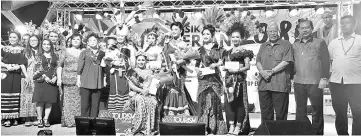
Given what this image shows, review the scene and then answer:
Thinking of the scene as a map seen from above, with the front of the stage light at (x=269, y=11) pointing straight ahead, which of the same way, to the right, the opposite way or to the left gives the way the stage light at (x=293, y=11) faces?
the same way

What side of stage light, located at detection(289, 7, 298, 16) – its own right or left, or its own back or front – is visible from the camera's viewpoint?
front

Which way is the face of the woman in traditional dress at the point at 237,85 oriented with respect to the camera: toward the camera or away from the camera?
toward the camera

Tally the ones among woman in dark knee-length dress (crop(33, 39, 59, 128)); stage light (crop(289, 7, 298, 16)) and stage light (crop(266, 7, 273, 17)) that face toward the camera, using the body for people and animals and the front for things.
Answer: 3

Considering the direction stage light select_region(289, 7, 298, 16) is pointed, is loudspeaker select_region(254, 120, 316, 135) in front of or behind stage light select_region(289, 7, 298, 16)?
in front

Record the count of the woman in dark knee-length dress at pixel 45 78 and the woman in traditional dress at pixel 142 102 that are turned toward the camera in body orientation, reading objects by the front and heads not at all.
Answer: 2

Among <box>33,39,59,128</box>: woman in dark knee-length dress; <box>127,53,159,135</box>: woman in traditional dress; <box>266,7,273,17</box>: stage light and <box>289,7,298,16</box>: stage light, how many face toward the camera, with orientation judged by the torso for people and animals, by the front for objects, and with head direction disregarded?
4

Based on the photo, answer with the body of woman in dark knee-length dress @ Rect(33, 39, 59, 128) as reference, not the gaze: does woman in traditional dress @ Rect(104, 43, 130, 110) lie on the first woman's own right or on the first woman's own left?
on the first woman's own left

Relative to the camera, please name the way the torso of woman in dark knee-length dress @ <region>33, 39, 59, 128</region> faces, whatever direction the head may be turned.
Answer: toward the camera

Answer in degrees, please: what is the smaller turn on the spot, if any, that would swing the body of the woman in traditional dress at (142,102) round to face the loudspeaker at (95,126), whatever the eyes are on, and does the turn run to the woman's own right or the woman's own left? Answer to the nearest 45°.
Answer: approximately 45° to the woman's own right

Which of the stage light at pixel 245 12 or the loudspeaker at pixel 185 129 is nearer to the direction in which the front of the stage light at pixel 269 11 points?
the loudspeaker

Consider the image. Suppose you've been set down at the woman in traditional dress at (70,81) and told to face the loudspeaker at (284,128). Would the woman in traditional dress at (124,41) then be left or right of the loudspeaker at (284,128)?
left

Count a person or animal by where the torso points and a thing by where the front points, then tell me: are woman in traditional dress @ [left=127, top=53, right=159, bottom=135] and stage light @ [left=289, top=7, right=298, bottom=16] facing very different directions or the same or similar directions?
same or similar directions

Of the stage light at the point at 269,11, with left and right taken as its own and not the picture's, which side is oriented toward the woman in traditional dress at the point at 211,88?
front

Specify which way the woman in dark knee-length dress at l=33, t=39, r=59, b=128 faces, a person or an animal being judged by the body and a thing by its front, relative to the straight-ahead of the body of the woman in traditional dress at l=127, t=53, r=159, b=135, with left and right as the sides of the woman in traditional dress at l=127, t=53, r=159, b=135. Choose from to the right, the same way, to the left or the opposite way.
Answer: the same way

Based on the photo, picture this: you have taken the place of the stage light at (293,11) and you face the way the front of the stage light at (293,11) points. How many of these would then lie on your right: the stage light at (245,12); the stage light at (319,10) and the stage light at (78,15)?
2

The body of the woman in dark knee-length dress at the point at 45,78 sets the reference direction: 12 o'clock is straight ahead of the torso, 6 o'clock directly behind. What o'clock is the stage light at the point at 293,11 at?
The stage light is roughly at 9 o'clock from the woman in dark knee-length dress.

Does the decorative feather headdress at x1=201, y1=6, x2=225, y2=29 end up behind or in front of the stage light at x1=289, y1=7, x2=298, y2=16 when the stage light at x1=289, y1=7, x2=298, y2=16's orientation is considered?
in front

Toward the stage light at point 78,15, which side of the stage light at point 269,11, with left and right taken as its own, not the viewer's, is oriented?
right

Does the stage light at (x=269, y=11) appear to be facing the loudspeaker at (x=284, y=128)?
yes
